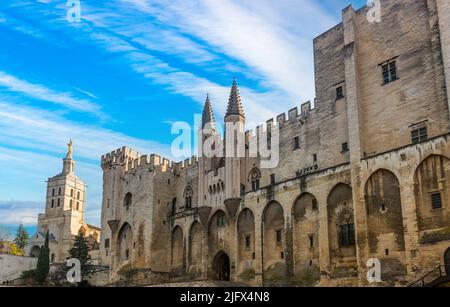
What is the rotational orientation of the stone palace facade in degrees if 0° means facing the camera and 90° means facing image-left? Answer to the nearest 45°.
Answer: approximately 45°
